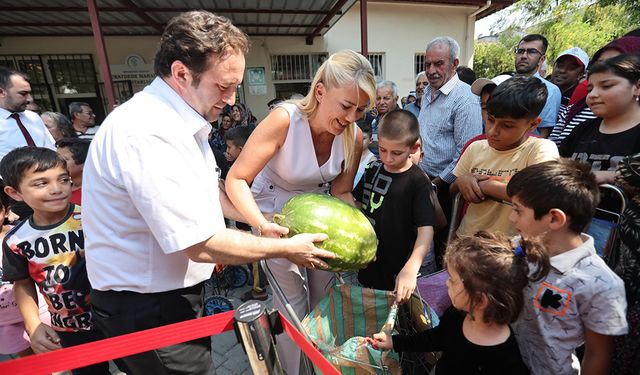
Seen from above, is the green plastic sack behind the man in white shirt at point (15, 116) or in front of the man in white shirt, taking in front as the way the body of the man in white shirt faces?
in front

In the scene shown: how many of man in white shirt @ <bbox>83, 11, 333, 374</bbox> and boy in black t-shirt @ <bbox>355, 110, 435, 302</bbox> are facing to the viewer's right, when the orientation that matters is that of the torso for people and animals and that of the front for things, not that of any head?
1

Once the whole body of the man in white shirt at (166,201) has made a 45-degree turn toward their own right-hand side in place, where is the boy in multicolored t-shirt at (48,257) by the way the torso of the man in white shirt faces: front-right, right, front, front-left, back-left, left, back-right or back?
back

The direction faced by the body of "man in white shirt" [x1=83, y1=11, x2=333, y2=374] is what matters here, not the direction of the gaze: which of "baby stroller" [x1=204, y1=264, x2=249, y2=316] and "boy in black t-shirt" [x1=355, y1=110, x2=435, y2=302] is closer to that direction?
the boy in black t-shirt

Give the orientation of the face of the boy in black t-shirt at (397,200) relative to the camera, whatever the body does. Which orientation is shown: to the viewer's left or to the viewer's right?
to the viewer's left

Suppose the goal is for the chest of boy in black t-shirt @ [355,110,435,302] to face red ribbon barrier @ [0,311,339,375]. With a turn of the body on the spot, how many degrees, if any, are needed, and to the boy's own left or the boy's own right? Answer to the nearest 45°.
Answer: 0° — they already face it

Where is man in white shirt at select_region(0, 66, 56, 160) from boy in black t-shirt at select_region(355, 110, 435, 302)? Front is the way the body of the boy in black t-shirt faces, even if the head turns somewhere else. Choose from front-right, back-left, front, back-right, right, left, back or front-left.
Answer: front-right

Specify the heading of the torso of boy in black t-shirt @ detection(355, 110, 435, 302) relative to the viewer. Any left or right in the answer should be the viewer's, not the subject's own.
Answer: facing the viewer and to the left of the viewer

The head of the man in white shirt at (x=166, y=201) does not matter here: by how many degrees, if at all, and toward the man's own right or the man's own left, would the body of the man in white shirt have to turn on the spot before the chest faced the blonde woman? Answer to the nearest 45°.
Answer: approximately 45° to the man's own left

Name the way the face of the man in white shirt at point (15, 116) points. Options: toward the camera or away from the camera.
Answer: toward the camera

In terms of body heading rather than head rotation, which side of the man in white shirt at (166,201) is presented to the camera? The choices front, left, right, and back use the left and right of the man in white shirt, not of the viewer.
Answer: right

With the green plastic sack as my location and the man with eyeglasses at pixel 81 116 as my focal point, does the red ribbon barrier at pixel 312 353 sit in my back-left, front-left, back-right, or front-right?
back-left
